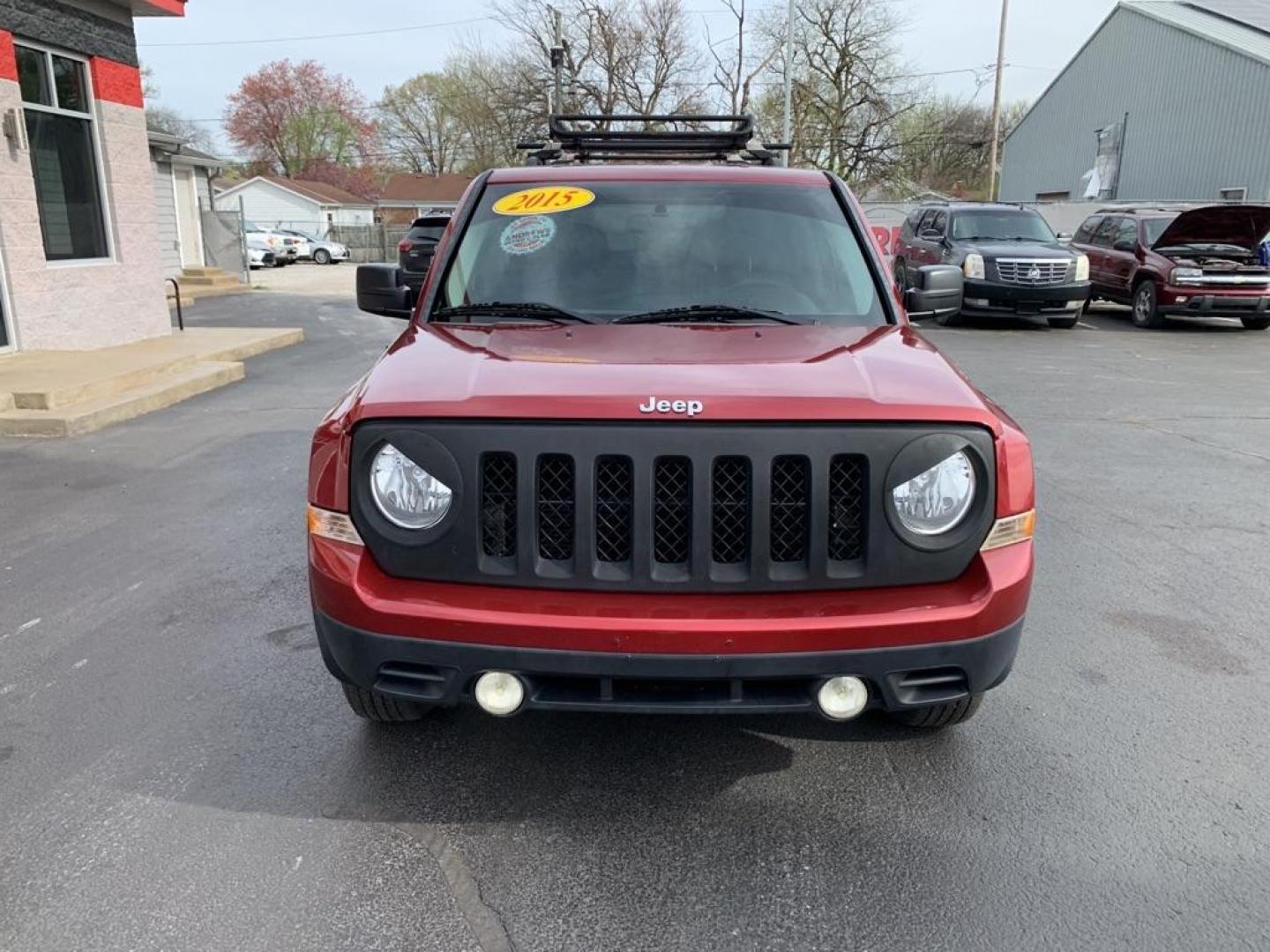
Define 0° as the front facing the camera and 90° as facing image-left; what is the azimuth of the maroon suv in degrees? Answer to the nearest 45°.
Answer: approximately 315°

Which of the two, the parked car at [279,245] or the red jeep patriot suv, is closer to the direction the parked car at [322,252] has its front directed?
the red jeep patriot suv

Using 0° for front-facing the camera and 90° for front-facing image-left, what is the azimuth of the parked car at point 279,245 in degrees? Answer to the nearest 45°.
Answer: approximately 315°

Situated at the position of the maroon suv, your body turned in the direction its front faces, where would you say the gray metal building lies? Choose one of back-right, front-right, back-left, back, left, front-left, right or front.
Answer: back-left

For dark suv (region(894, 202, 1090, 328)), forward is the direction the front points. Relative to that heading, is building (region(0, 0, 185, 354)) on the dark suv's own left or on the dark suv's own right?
on the dark suv's own right

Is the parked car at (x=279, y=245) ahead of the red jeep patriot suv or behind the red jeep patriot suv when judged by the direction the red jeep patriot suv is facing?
behind

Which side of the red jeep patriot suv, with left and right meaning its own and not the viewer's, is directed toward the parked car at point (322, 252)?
back

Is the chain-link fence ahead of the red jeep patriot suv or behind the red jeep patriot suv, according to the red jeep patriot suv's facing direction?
behind

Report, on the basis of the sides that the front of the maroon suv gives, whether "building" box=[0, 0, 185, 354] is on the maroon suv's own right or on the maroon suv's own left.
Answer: on the maroon suv's own right

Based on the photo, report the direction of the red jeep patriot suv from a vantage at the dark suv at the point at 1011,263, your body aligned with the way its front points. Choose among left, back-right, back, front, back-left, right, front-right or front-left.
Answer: front-right

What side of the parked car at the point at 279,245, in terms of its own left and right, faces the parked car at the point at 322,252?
left

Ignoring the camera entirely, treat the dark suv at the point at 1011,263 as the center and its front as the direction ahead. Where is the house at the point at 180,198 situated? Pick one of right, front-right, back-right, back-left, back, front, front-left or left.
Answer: back-right
